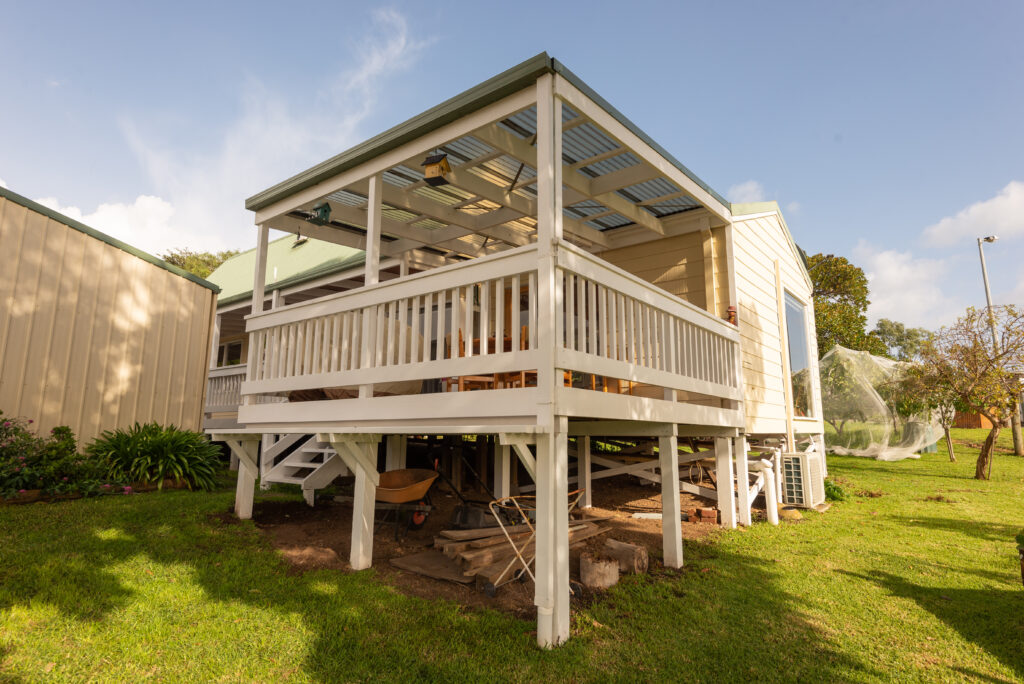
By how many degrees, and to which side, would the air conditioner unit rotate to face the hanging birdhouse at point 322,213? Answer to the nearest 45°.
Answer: approximately 90° to its right

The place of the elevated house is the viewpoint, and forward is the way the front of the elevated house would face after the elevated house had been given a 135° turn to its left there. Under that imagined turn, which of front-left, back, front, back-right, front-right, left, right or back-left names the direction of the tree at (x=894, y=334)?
front-left

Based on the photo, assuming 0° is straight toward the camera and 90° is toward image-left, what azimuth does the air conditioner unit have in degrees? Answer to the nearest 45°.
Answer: approximately 315°

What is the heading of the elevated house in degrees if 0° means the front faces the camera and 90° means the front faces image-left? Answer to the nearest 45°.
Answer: approximately 45°

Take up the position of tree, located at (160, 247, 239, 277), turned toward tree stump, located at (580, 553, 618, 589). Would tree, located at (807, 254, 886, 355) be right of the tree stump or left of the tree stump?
left

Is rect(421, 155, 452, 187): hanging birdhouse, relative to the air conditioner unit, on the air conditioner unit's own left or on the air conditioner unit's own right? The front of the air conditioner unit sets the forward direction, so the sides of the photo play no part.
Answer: on the air conditioner unit's own right

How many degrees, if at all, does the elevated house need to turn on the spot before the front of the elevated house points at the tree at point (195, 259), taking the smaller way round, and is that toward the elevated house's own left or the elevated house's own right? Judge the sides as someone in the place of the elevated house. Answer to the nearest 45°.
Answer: approximately 90° to the elevated house's own right
